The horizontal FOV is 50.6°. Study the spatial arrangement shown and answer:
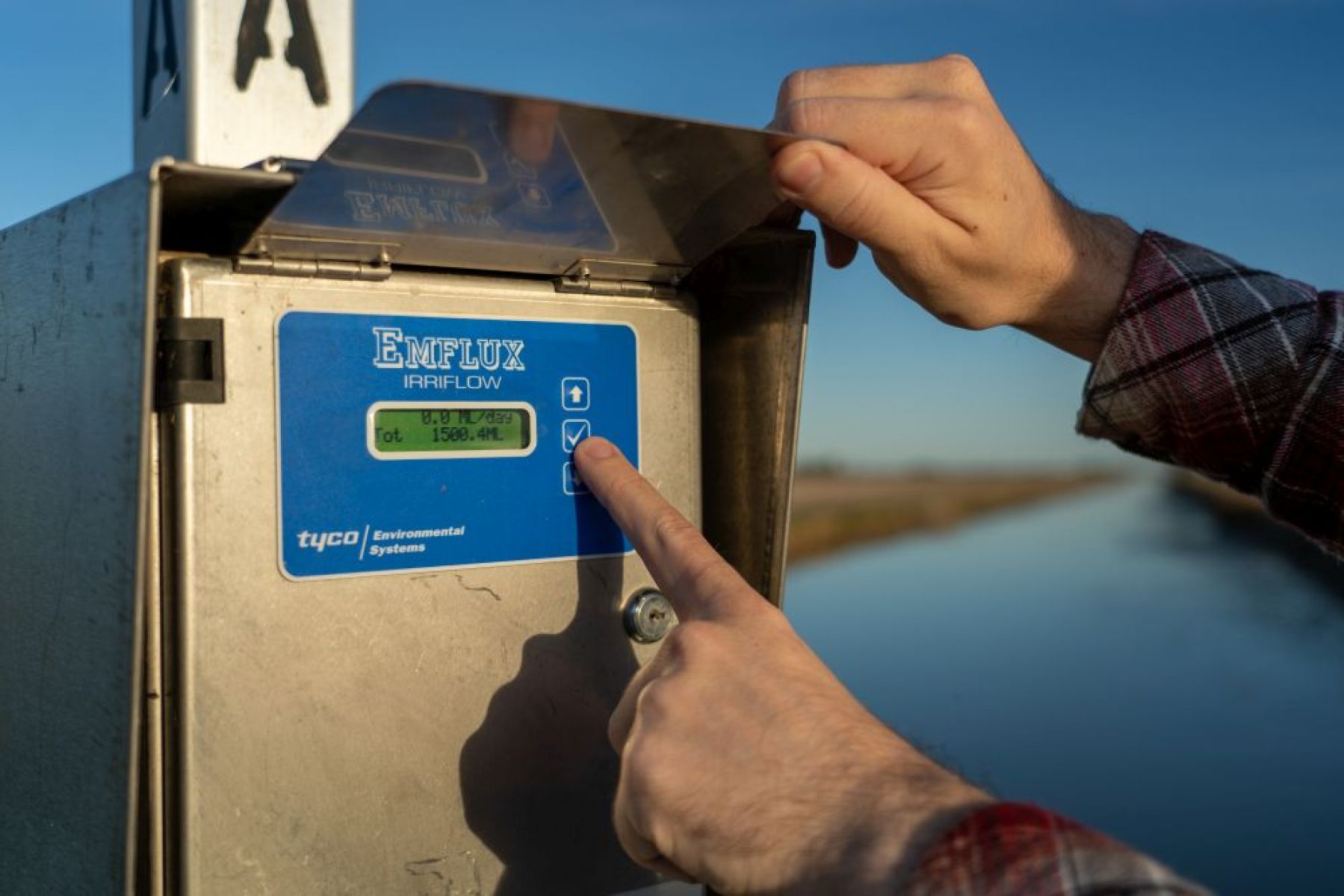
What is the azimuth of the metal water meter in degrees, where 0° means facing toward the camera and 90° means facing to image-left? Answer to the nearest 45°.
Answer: approximately 315°
